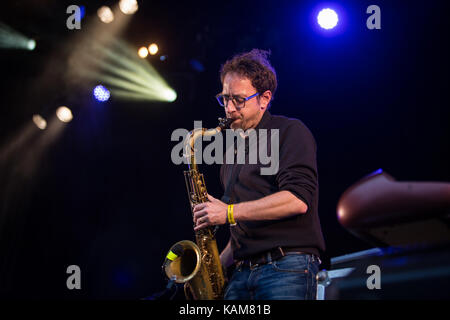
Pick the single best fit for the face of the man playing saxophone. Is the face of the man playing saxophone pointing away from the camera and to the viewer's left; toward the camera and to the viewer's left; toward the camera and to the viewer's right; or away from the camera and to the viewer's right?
toward the camera and to the viewer's left

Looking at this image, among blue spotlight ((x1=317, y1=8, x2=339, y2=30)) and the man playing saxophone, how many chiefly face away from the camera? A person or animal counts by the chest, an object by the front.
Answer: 0

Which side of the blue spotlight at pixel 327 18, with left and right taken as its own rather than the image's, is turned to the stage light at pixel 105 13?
right

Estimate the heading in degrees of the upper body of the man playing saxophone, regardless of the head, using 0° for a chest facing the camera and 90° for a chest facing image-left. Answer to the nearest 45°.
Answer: approximately 45°

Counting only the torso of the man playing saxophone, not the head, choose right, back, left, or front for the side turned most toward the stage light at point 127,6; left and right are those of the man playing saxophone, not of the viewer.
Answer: right

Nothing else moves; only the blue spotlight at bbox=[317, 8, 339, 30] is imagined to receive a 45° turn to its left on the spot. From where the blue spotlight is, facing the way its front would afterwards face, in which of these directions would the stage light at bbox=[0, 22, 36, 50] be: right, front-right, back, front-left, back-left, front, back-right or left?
back-right

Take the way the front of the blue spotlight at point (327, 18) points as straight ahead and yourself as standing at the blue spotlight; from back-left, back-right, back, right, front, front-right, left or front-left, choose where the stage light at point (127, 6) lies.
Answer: right

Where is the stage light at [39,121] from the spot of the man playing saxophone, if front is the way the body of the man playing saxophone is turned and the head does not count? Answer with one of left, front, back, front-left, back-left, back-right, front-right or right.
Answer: right

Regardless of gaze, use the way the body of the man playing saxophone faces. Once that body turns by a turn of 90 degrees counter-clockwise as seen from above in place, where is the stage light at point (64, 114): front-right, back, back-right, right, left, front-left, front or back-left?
back

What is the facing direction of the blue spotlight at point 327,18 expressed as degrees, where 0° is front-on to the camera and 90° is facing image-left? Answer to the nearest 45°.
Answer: approximately 0°
